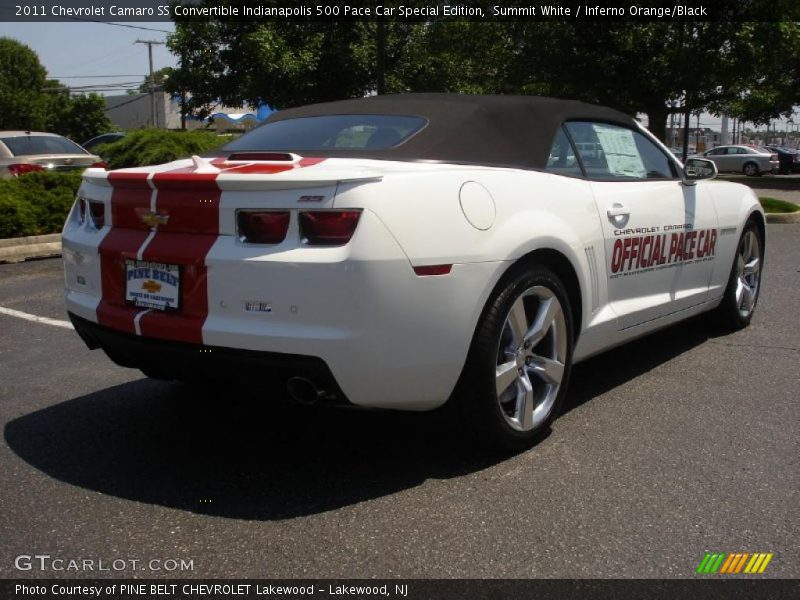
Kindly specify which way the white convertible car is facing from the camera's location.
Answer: facing away from the viewer and to the right of the viewer

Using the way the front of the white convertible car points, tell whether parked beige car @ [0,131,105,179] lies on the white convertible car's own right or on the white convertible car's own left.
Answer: on the white convertible car's own left

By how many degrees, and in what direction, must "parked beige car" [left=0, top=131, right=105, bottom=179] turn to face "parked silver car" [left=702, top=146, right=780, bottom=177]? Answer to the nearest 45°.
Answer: approximately 90° to its right

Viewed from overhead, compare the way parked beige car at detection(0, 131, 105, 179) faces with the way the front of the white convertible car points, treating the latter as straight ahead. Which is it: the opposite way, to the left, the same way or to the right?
to the left

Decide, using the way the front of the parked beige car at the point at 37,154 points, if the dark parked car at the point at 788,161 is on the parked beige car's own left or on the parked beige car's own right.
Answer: on the parked beige car's own right

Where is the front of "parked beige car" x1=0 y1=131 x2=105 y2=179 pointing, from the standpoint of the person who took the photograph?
facing away from the viewer and to the left of the viewer

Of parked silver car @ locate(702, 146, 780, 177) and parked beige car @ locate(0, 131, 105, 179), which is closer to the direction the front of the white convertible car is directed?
the parked silver car
